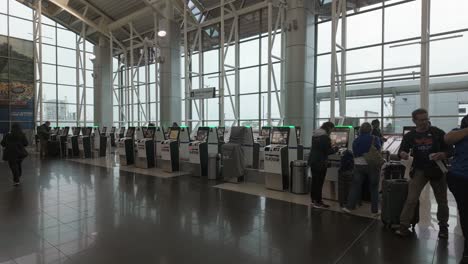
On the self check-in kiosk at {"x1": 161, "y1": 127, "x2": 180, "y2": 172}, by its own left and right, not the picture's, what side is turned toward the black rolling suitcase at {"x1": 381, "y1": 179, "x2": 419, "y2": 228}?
left

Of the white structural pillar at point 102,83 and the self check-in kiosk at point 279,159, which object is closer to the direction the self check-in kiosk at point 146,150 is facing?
the self check-in kiosk

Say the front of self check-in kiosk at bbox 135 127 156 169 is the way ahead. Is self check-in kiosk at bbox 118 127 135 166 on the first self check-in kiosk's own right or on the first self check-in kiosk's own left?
on the first self check-in kiosk's own right

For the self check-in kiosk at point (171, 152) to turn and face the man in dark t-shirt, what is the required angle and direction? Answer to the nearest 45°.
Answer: approximately 90° to its left

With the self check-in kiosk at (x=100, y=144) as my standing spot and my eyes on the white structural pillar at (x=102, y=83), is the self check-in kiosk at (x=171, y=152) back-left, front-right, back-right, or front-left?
back-right

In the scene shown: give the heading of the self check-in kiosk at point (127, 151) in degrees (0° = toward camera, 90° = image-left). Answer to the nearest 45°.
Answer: approximately 45°

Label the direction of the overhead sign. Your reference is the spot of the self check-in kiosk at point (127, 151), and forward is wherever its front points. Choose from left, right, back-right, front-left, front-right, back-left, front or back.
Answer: back-left

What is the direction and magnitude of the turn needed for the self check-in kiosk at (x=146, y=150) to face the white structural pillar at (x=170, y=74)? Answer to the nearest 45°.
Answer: approximately 135° to its right

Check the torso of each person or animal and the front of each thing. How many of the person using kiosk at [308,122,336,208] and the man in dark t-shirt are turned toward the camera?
1
